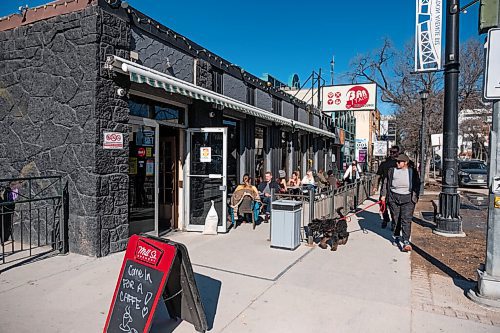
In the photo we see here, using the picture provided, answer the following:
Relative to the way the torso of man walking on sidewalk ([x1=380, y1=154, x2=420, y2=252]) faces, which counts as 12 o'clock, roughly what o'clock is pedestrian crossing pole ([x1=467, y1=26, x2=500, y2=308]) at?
The pedestrian crossing pole is roughly at 11 o'clock from the man walking on sidewalk.

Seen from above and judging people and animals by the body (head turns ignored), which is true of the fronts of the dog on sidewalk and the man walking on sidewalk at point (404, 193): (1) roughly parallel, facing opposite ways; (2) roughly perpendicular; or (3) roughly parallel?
roughly perpendicular

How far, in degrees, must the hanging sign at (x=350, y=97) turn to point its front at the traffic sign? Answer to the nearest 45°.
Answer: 0° — it already faces it

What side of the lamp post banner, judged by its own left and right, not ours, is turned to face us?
front

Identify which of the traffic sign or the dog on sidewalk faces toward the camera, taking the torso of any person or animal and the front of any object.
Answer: the traffic sign

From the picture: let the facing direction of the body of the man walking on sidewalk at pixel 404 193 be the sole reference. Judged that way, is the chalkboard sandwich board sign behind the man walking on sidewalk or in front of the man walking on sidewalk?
in front

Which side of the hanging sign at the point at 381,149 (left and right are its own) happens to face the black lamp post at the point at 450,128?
front

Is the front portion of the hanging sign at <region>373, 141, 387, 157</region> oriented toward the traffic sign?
yes

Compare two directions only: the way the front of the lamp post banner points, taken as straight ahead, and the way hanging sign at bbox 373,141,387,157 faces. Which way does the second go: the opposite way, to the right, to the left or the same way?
the same way

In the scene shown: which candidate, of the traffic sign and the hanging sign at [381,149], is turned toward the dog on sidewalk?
the hanging sign

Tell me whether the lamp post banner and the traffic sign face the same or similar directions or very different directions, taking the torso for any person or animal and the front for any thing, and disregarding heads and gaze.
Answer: same or similar directions

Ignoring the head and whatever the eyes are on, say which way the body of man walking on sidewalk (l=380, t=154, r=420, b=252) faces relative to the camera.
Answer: toward the camera

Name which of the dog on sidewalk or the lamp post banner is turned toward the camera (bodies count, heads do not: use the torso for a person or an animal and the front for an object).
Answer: the lamp post banner

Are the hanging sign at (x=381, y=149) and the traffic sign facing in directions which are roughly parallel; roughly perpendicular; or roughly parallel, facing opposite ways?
roughly parallel

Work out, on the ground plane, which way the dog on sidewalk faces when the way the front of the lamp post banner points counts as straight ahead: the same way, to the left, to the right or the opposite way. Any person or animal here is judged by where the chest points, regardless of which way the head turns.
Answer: to the right
